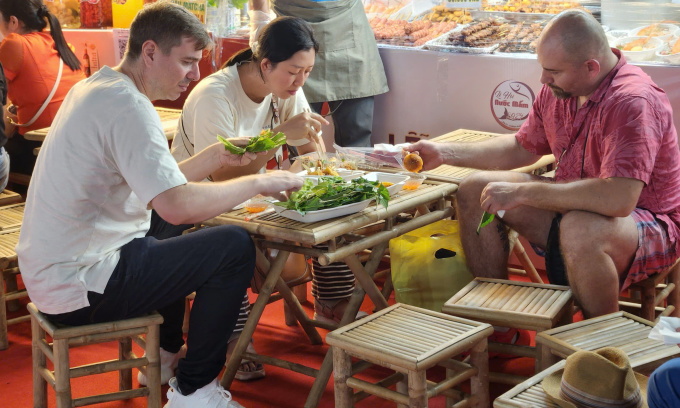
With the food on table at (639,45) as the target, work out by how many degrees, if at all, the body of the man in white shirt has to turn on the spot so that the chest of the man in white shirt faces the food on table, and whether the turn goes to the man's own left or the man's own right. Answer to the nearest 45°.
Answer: approximately 45° to the man's own left

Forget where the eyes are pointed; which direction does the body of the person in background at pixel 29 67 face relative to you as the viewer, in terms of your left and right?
facing away from the viewer and to the left of the viewer

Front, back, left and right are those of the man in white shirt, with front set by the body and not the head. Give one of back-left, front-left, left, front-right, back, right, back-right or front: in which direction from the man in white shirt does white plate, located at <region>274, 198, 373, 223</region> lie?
front

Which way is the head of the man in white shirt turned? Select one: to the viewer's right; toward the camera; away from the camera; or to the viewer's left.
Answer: to the viewer's right

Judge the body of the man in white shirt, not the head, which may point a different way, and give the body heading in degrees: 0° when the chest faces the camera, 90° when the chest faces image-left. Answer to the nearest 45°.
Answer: approximately 270°

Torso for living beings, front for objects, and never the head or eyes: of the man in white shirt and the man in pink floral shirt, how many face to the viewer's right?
1

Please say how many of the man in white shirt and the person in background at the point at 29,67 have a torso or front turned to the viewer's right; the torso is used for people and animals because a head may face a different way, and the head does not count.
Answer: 1

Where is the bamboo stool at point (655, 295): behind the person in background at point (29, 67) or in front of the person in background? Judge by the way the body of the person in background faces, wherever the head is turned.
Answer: behind

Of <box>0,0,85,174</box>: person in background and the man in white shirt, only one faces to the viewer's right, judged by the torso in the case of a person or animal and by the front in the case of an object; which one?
the man in white shirt

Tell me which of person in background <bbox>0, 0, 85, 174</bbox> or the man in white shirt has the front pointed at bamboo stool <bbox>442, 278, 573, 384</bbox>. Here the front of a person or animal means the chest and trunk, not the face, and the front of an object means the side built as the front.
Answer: the man in white shirt

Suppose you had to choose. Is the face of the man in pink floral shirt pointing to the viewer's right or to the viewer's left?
to the viewer's left

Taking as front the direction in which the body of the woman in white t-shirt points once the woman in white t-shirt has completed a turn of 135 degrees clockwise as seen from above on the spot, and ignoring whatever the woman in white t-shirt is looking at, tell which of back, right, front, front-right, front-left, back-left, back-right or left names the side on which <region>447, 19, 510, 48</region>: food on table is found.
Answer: back-right

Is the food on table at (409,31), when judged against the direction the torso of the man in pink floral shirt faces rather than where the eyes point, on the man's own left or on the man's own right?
on the man's own right

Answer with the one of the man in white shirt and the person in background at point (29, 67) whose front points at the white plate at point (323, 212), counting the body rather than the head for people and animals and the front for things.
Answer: the man in white shirt

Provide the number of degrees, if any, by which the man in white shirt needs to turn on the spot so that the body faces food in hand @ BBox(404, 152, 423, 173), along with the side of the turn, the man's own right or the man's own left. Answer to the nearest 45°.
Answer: approximately 45° to the man's own left

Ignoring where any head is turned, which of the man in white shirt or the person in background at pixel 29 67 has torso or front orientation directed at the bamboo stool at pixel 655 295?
the man in white shirt

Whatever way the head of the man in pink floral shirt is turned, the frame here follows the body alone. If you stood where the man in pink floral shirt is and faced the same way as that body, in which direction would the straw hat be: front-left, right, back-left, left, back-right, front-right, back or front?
front-left

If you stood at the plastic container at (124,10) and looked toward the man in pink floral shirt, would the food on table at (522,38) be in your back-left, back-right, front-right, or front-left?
front-left
